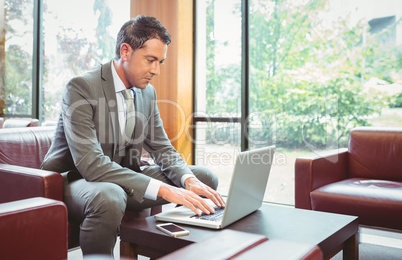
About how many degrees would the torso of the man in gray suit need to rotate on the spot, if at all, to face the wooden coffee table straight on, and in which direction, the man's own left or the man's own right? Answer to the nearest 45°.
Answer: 0° — they already face it

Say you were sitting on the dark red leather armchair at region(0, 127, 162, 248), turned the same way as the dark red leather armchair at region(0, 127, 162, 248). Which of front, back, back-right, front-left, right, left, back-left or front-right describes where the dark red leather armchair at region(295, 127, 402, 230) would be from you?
front-left

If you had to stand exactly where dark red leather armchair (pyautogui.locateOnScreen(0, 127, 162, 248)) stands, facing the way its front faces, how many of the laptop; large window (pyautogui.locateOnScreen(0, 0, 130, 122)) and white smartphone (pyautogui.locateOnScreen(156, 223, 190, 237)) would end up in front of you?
2

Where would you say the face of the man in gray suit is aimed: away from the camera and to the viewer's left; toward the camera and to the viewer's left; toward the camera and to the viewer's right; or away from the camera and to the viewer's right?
toward the camera and to the viewer's right

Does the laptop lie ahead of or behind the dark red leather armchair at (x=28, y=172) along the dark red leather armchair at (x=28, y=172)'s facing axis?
ahead

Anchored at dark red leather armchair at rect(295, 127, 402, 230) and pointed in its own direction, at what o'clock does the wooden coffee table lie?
The wooden coffee table is roughly at 11 o'clock from the dark red leather armchair.

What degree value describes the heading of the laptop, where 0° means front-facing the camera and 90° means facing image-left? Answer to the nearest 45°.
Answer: approximately 135°

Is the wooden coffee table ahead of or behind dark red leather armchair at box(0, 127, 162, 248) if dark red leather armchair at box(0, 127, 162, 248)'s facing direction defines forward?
ahead
